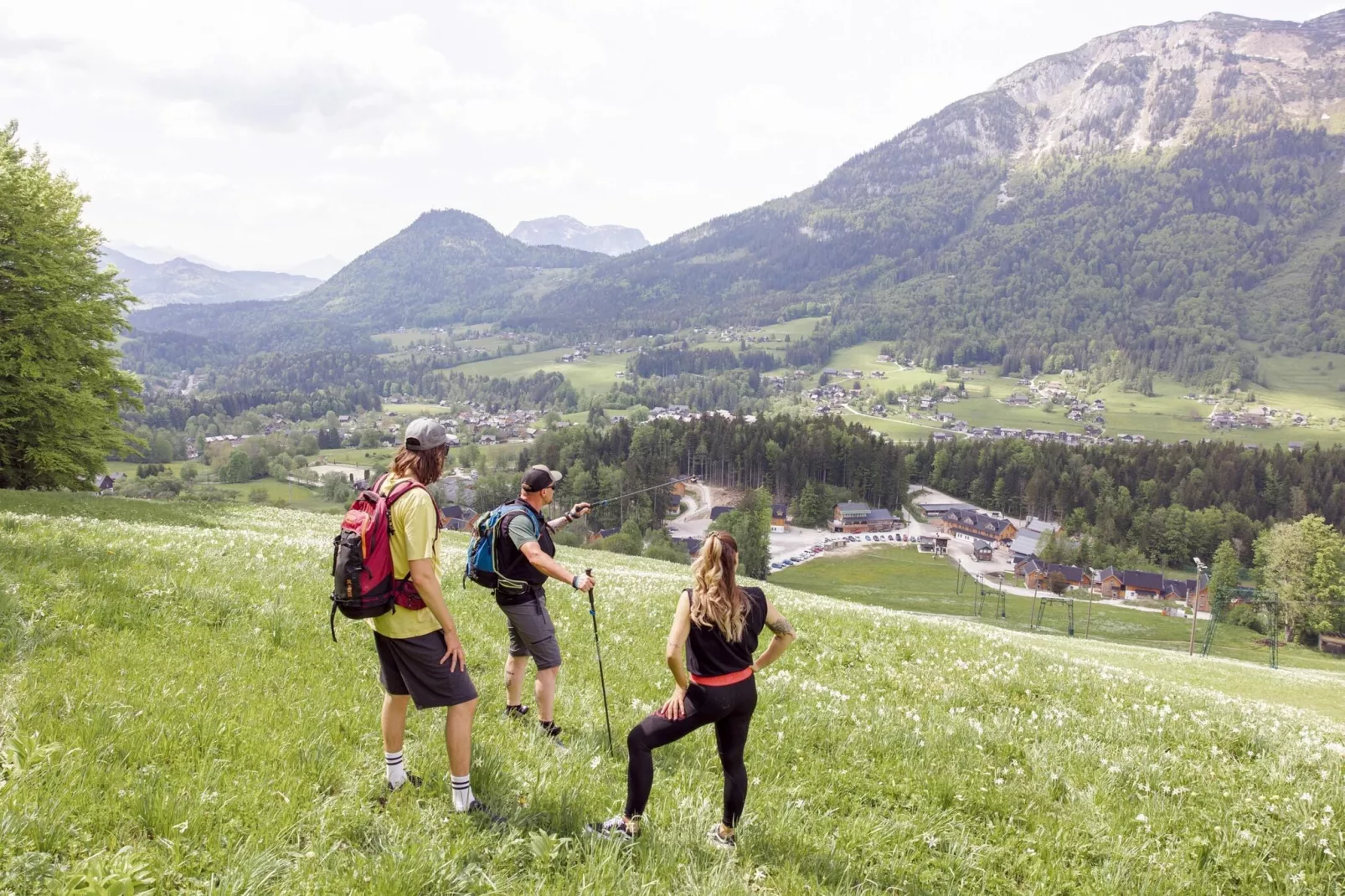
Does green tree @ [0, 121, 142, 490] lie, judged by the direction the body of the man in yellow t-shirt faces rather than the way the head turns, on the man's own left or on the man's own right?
on the man's own left

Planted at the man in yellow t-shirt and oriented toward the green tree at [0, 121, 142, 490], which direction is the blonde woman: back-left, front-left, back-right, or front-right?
back-right

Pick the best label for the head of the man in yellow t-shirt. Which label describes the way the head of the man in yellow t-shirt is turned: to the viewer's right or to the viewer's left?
to the viewer's right

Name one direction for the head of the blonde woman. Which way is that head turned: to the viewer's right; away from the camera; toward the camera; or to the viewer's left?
away from the camera
